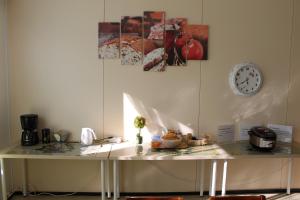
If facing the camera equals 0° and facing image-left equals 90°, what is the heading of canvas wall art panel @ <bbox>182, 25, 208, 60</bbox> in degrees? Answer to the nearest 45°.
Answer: approximately 0°

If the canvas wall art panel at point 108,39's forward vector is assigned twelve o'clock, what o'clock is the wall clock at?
The wall clock is roughly at 9 o'clock from the canvas wall art panel.

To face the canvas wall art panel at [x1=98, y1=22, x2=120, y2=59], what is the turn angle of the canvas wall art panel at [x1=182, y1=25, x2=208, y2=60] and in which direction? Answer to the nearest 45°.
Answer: approximately 90° to its right

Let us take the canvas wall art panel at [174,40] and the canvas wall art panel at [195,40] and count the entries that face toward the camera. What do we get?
2
